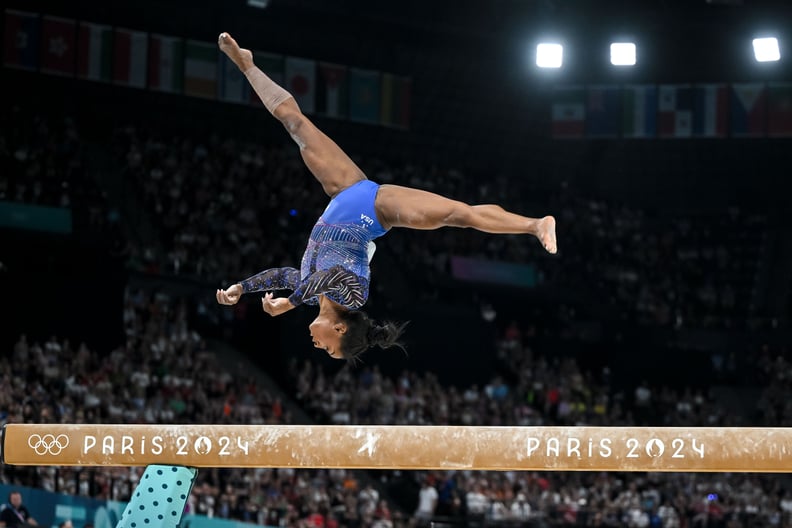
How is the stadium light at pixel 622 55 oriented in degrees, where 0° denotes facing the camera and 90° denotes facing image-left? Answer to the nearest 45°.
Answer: approximately 0°

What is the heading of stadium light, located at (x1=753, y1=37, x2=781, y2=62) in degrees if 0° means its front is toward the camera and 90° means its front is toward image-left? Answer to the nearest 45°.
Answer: approximately 0°

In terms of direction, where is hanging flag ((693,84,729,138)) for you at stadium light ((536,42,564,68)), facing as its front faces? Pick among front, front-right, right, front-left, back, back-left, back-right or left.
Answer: back-left

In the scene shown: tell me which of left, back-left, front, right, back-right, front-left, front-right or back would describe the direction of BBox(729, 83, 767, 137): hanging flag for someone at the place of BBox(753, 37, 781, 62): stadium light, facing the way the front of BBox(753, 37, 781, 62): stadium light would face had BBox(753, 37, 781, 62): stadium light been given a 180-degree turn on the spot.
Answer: front

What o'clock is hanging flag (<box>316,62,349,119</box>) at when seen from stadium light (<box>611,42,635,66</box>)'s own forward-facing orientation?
The hanging flag is roughly at 4 o'clock from the stadium light.

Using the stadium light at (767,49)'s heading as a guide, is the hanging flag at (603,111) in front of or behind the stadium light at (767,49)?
behind

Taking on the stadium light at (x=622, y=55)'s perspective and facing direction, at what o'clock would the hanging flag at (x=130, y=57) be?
The hanging flag is roughly at 3 o'clock from the stadium light.

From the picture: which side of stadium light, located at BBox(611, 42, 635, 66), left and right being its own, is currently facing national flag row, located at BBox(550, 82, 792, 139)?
back

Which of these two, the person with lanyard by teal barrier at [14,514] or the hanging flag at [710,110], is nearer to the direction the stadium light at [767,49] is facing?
the person with lanyard by teal barrier

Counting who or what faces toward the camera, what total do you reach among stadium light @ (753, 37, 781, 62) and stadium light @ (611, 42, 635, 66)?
2
